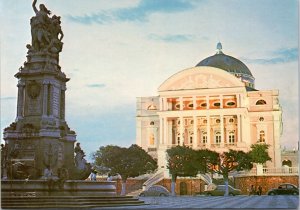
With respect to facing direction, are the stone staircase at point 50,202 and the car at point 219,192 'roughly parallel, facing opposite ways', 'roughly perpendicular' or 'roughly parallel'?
roughly perpendicular

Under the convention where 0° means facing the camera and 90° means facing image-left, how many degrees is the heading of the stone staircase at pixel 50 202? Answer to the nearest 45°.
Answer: approximately 0°

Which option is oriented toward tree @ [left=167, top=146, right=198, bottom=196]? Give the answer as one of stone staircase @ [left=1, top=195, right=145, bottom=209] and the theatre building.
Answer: the theatre building

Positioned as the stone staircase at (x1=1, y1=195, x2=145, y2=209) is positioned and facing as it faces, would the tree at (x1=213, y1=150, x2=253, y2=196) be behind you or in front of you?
behind

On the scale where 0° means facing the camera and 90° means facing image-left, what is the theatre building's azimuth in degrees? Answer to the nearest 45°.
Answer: approximately 0°

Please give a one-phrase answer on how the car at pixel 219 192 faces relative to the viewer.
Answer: facing to the left of the viewer
